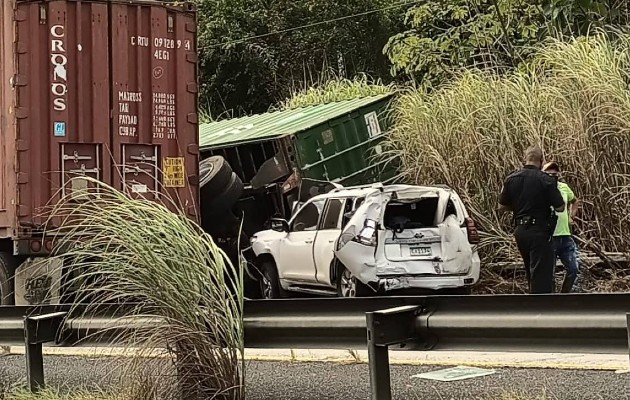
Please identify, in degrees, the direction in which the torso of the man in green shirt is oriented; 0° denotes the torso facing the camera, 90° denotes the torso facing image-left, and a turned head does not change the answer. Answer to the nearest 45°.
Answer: approximately 45°

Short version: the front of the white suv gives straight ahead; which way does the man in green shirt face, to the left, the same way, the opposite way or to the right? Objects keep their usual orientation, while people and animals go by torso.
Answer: to the left

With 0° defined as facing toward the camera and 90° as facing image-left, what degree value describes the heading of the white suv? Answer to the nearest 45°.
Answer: approximately 135°

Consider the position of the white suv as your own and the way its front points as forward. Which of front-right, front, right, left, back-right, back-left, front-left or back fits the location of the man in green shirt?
back-right

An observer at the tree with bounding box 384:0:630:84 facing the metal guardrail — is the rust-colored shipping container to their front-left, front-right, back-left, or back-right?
front-right

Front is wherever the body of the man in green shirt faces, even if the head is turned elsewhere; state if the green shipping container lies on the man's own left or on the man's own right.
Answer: on the man's own right

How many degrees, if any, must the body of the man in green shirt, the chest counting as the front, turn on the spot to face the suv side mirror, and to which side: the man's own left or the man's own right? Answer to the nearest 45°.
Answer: approximately 45° to the man's own right

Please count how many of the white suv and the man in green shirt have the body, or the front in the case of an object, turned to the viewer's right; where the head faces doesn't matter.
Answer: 0

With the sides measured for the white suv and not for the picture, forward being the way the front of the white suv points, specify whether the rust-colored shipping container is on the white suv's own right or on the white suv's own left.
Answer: on the white suv's own left
